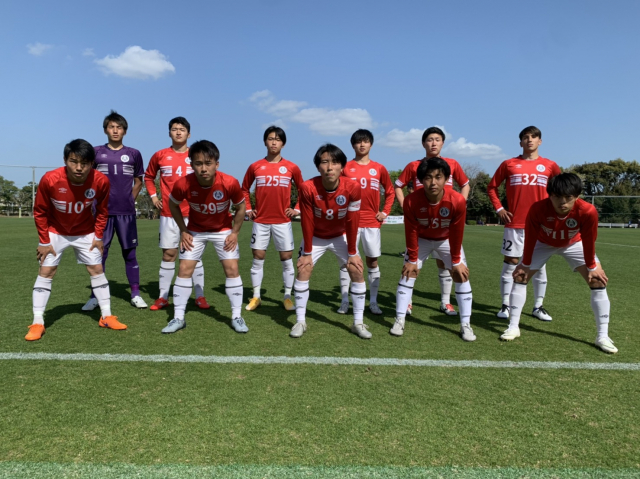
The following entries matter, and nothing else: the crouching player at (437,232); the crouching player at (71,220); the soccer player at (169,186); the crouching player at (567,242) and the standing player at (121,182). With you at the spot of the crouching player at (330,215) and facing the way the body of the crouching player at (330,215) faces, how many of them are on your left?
2

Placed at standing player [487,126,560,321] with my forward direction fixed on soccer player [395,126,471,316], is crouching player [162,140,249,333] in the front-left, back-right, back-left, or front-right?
front-left

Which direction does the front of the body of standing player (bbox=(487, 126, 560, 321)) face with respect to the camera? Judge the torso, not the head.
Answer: toward the camera

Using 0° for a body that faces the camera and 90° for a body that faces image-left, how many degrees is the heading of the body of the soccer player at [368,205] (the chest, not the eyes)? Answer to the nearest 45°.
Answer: approximately 0°

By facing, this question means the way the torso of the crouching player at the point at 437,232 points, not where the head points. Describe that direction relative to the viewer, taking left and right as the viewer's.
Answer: facing the viewer

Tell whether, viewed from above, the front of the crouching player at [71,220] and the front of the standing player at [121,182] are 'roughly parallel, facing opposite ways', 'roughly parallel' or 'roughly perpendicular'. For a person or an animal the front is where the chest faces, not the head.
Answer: roughly parallel

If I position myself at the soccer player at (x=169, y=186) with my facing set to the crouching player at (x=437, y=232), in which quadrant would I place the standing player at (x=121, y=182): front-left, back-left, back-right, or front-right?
back-right

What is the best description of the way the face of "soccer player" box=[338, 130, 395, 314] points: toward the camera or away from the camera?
toward the camera

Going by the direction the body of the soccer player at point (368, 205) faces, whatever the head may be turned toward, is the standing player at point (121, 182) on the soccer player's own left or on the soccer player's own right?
on the soccer player's own right

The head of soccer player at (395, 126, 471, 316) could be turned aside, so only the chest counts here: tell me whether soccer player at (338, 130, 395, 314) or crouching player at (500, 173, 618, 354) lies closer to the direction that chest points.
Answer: the crouching player

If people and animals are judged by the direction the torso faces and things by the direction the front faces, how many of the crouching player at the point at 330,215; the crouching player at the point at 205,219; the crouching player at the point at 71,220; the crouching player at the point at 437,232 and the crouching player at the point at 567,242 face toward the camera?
5

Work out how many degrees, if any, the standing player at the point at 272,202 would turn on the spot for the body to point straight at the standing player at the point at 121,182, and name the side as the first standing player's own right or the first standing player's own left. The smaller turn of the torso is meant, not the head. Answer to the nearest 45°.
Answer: approximately 90° to the first standing player's own right

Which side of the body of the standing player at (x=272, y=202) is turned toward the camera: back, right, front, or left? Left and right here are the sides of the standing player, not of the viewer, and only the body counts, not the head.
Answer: front

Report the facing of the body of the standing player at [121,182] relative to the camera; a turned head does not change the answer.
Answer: toward the camera

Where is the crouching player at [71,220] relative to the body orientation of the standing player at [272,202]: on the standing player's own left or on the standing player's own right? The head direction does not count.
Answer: on the standing player's own right

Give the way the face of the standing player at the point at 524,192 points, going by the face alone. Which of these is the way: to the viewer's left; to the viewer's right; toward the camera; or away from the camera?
toward the camera
